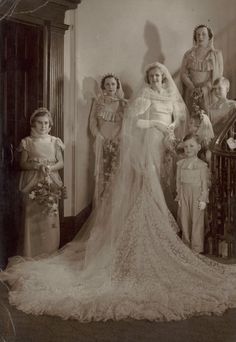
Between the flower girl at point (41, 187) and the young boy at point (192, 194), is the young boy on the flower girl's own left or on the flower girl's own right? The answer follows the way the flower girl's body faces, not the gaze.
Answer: on the flower girl's own left

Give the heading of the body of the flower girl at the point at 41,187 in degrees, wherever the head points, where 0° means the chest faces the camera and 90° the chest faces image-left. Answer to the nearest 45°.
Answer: approximately 0°

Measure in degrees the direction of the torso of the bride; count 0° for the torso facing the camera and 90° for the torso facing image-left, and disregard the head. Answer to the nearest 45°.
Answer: approximately 315°

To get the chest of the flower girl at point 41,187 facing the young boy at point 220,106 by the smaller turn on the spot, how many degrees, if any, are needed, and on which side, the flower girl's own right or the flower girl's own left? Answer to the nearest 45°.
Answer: approximately 90° to the flower girl's own left
